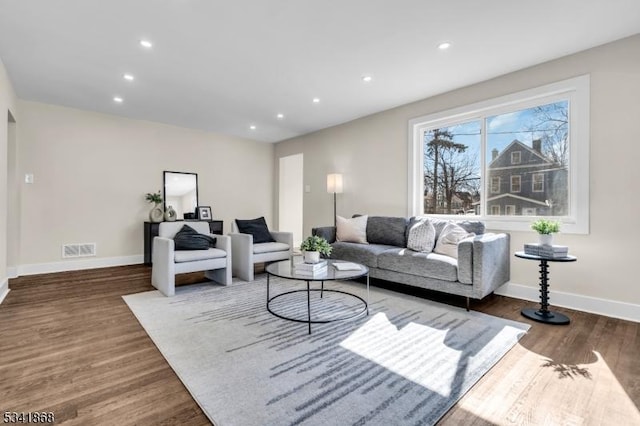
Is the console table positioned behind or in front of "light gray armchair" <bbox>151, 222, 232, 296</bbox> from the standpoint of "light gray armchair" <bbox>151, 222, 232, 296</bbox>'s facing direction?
behind

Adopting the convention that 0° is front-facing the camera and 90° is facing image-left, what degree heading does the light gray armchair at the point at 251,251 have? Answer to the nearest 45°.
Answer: approximately 315°

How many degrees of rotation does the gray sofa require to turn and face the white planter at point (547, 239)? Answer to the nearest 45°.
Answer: approximately 135° to its left

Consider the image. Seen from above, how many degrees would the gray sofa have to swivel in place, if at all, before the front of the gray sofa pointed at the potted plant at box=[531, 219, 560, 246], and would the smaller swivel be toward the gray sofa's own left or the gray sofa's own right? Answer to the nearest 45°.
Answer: approximately 135° to the gray sofa's own left

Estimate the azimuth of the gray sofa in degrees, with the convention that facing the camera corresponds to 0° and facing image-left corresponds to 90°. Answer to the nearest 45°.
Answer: approximately 45°
